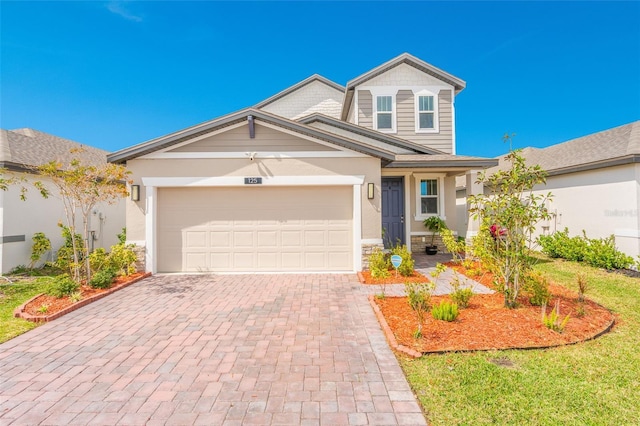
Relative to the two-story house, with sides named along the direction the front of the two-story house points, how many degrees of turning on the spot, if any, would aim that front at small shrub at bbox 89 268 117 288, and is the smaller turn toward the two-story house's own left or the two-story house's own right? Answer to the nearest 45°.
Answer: approximately 45° to the two-story house's own right

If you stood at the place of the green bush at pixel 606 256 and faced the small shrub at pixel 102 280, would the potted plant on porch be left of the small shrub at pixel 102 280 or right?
right

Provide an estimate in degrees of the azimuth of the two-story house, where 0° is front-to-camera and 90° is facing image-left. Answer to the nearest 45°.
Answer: approximately 0°

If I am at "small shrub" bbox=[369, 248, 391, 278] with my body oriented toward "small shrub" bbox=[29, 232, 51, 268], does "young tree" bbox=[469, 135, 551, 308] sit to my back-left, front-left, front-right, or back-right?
back-left

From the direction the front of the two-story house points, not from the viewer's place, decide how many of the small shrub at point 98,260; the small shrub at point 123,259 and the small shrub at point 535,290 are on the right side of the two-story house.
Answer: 2

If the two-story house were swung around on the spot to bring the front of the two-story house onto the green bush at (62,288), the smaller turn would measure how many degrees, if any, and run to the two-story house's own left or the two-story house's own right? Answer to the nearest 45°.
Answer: approximately 45° to the two-story house's own right

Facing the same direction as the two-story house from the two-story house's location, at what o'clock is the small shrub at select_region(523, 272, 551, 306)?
The small shrub is roughly at 10 o'clock from the two-story house.

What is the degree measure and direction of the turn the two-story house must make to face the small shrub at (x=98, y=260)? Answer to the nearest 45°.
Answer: approximately 90° to its right

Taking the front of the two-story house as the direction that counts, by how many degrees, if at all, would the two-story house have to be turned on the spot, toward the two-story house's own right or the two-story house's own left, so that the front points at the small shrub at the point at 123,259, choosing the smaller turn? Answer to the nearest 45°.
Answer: approximately 90° to the two-story house's own right

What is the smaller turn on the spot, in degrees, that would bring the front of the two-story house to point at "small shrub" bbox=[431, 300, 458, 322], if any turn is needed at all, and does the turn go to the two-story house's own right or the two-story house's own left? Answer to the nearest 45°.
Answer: approximately 45° to the two-story house's own left
